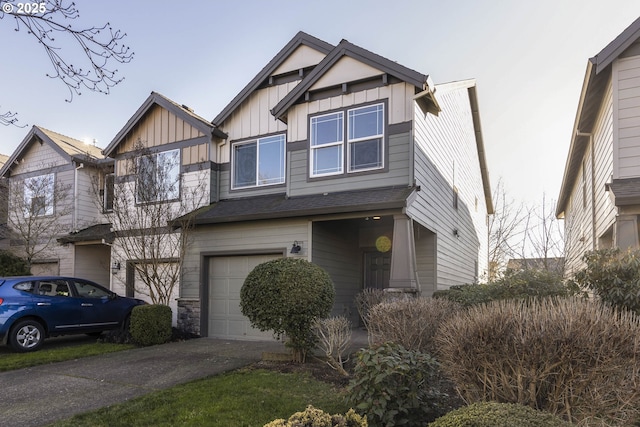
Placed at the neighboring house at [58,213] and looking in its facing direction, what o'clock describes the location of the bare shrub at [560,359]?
The bare shrub is roughly at 10 o'clock from the neighboring house.

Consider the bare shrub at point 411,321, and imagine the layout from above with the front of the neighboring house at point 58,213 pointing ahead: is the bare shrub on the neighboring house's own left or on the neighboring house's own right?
on the neighboring house's own left

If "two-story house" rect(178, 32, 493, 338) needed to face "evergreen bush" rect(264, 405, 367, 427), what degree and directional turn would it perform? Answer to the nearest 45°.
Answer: approximately 45° to its left

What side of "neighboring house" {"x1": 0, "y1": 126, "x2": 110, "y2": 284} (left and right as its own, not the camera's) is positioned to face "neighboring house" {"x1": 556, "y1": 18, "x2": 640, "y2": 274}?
left

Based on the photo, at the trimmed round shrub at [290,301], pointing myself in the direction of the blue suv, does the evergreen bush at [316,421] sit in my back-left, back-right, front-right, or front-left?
back-left

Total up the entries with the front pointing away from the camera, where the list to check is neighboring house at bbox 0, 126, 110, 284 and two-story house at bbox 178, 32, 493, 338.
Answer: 0

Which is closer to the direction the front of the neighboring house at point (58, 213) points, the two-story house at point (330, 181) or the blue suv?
the blue suv
